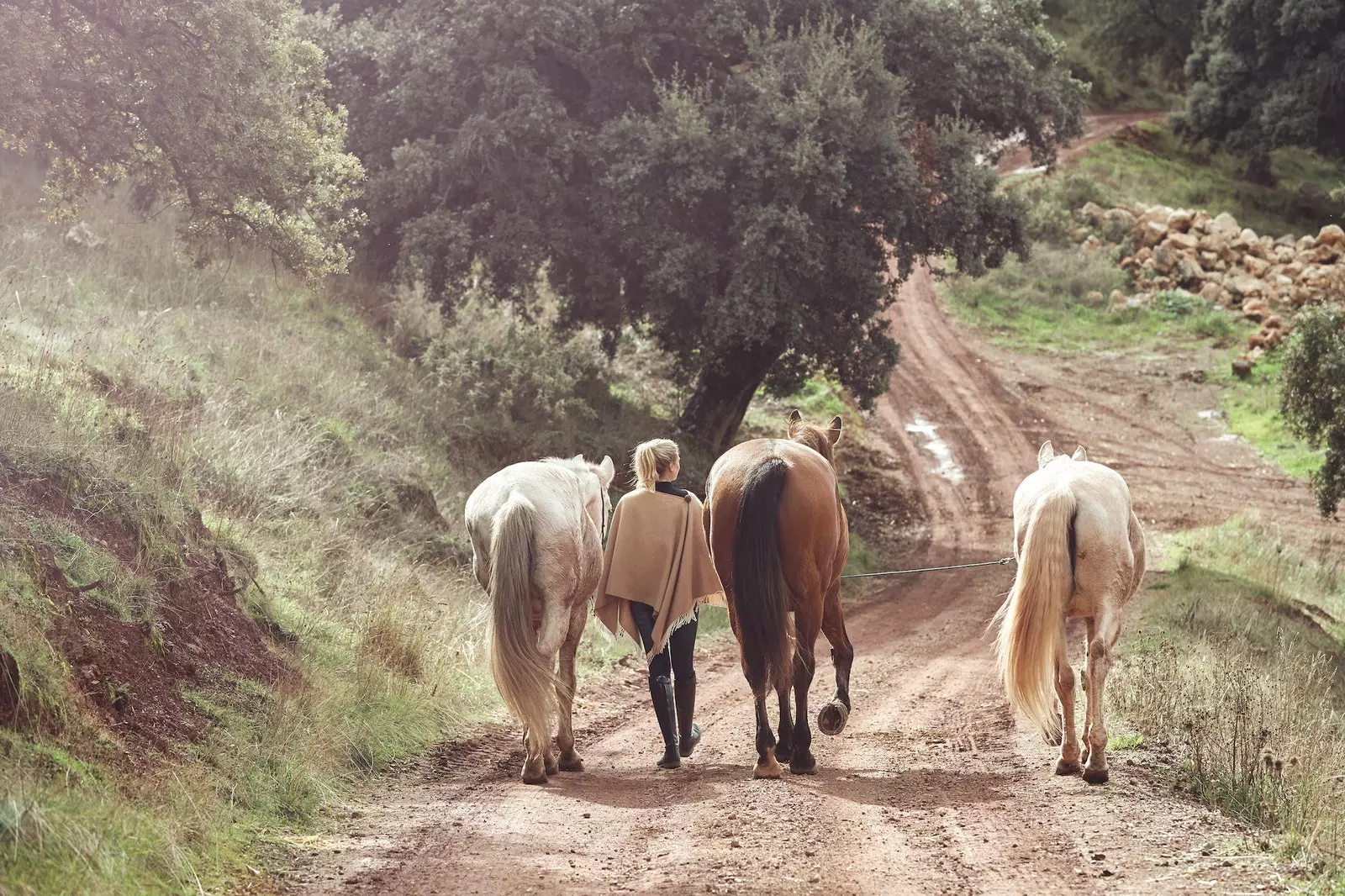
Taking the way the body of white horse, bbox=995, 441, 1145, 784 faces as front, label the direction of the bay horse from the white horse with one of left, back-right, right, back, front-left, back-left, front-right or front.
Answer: left

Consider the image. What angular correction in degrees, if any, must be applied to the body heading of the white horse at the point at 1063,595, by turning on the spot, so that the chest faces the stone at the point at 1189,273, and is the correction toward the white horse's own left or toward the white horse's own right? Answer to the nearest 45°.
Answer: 0° — it already faces it

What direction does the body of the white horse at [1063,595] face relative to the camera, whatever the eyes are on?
away from the camera

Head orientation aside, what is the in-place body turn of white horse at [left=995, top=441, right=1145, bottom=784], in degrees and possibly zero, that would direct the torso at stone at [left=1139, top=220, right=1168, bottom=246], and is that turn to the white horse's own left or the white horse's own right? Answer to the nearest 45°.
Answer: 0° — it already faces it

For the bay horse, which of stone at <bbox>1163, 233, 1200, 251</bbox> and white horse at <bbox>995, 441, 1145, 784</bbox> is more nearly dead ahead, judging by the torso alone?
the stone

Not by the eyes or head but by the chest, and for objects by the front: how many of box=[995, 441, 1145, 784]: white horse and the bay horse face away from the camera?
2

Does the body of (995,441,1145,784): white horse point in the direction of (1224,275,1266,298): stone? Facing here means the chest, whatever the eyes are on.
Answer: yes

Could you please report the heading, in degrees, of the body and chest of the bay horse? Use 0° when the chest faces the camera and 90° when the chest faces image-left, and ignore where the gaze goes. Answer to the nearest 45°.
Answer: approximately 180°

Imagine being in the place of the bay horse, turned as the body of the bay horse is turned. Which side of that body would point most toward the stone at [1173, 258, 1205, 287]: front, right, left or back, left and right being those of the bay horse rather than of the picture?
front

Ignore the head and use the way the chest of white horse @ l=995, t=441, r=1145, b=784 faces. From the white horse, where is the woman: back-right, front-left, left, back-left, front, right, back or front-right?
left

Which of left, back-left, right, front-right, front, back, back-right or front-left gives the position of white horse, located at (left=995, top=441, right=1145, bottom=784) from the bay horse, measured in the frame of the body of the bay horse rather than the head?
right
